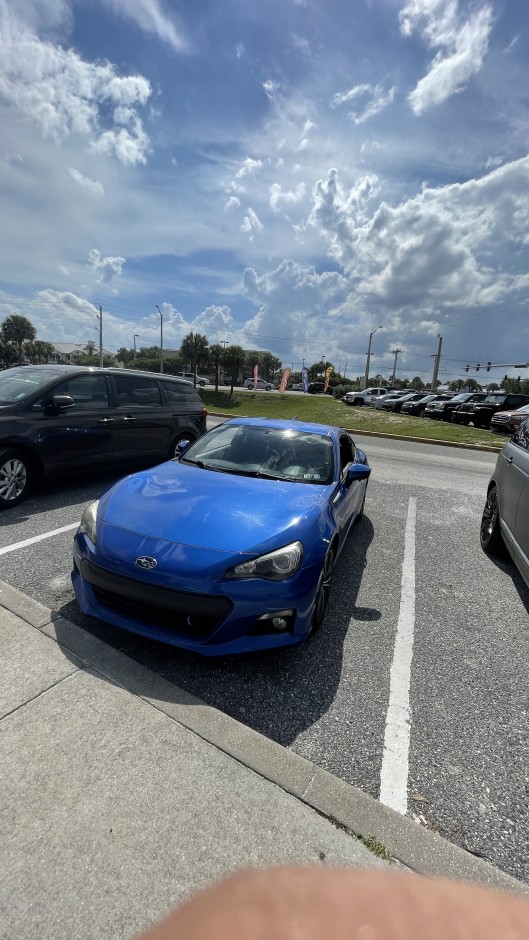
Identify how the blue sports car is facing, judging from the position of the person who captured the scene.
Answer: facing the viewer and to the left of the viewer

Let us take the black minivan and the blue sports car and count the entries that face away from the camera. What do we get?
0

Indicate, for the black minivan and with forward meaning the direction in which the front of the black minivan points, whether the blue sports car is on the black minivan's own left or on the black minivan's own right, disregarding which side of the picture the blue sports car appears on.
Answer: on the black minivan's own left

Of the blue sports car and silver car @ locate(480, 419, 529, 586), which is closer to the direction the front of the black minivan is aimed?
the blue sports car

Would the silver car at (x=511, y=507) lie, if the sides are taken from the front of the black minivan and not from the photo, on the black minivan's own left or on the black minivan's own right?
on the black minivan's own left

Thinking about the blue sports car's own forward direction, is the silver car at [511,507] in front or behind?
behind
